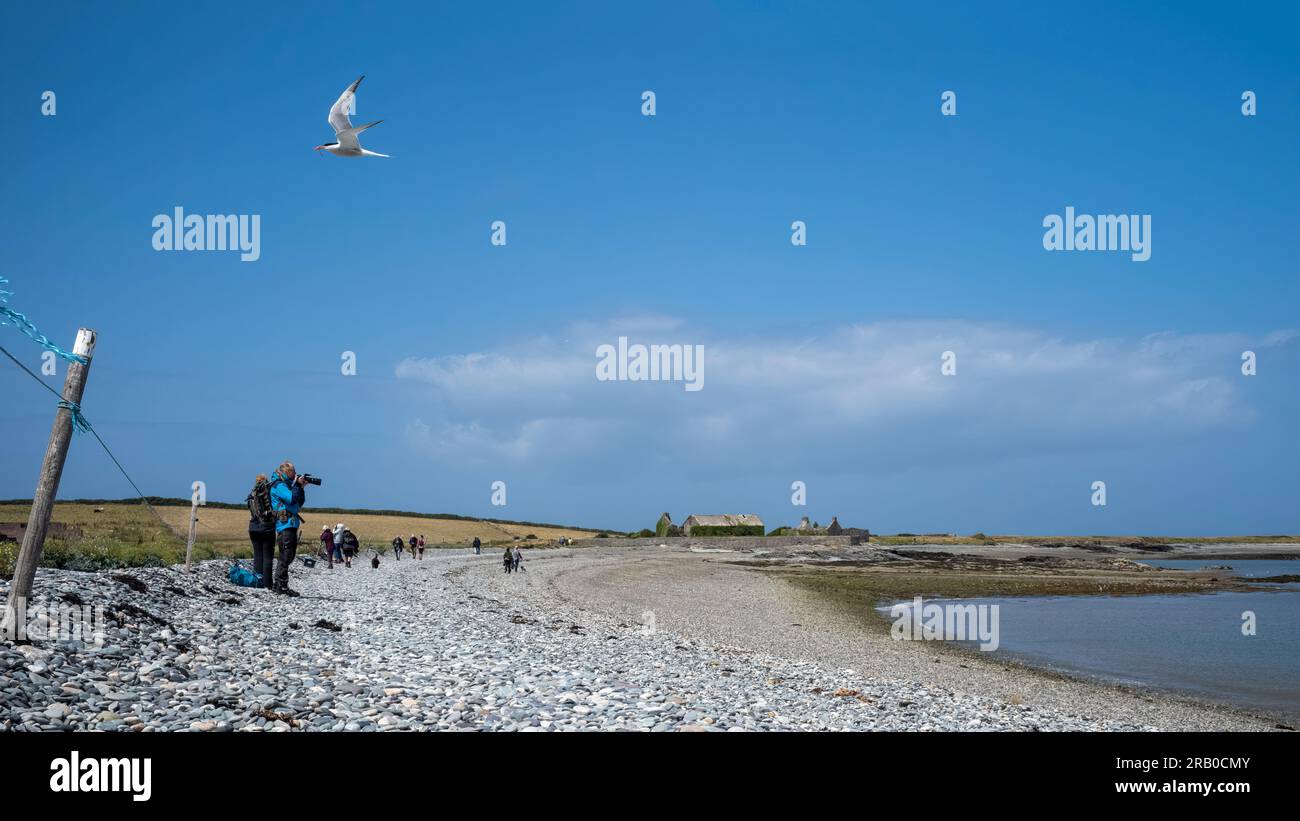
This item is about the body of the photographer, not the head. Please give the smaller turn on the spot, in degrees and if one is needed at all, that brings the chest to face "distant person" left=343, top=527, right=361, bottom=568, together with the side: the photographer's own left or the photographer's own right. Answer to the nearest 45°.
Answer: approximately 90° to the photographer's own left

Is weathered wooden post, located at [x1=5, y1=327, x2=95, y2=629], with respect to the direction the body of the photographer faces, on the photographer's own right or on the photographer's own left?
on the photographer's own right

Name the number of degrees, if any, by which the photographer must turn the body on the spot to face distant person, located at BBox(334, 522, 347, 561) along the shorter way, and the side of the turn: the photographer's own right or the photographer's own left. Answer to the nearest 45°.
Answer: approximately 90° to the photographer's own left

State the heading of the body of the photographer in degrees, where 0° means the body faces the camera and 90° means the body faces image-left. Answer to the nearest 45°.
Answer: approximately 270°
